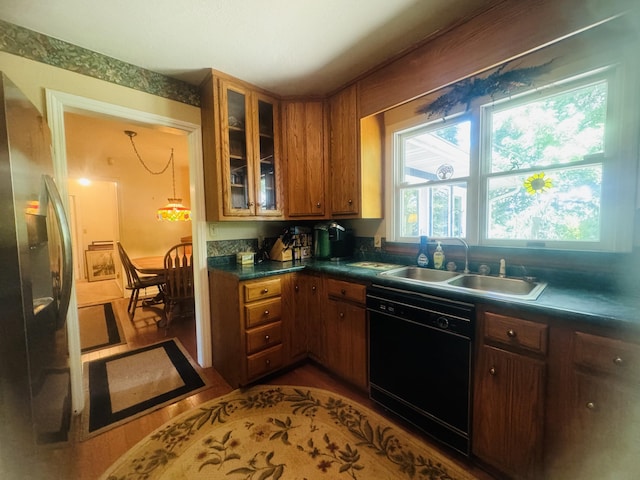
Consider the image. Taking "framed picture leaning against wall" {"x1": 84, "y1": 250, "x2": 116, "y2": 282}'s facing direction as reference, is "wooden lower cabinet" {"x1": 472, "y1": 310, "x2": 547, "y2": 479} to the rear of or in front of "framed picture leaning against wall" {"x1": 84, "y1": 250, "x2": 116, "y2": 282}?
in front

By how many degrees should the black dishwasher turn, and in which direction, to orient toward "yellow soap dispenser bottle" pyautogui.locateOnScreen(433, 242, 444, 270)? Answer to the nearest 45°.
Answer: approximately 135° to its right

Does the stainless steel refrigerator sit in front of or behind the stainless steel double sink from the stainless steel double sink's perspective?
in front

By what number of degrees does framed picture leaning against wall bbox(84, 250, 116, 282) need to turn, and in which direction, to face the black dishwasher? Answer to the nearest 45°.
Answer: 0° — it already faces it

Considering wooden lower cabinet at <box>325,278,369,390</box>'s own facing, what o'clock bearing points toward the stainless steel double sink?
The stainless steel double sink is roughly at 8 o'clock from the wooden lower cabinet.

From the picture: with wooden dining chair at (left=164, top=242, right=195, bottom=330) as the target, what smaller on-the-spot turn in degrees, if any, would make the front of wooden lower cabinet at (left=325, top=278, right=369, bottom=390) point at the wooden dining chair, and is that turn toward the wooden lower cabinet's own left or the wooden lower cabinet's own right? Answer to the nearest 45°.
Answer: approximately 90° to the wooden lower cabinet's own right

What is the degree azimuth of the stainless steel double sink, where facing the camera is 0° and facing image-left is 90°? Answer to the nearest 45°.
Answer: approximately 45°
